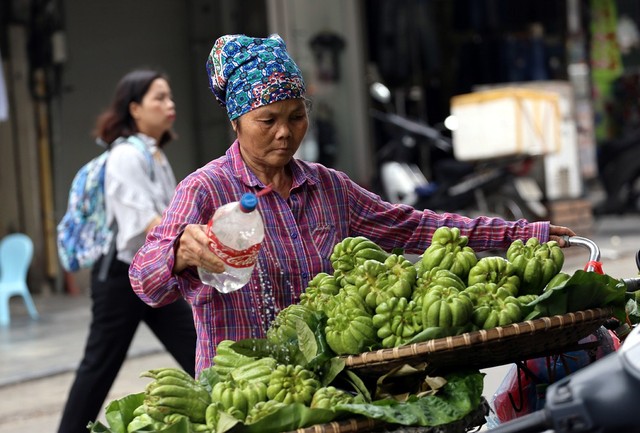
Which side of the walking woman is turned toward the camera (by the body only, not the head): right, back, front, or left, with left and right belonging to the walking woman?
right

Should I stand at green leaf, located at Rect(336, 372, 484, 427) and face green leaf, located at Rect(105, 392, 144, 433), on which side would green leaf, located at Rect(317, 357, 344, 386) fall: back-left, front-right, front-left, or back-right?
front-right

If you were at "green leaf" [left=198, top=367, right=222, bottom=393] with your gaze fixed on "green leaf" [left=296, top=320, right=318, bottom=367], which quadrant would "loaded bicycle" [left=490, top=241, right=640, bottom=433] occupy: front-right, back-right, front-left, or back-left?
front-right

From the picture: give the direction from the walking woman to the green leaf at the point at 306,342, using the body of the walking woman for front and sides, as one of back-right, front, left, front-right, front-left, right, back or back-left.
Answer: right

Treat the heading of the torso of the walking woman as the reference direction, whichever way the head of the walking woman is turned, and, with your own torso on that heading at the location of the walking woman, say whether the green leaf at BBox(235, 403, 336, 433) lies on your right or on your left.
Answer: on your right

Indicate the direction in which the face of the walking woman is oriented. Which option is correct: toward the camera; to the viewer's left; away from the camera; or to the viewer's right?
to the viewer's right

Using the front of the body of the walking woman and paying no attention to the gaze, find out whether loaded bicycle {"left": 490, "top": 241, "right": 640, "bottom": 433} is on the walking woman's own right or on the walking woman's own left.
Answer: on the walking woman's own right

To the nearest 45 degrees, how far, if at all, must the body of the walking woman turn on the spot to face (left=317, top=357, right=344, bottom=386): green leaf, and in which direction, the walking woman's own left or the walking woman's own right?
approximately 90° to the walking woman's own right

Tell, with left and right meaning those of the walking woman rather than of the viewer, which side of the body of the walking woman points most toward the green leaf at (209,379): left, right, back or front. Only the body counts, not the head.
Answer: right

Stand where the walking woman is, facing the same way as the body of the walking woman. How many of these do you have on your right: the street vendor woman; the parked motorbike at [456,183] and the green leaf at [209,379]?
2

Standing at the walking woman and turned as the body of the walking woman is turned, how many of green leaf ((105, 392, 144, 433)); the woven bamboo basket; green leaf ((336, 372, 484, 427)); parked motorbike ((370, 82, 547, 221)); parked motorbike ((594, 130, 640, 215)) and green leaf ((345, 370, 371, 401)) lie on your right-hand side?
4

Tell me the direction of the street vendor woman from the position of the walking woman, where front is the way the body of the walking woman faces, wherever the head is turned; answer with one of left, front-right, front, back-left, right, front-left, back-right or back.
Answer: right

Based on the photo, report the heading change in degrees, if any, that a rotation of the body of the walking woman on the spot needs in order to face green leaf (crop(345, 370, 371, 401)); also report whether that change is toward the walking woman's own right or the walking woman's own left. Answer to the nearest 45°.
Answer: approximately 90° to the walking woman's own right
